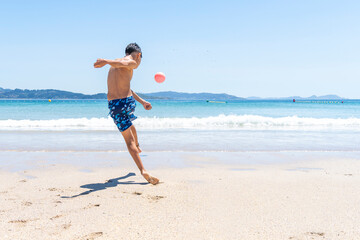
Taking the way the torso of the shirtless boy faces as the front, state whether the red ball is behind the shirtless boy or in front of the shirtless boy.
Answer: in front

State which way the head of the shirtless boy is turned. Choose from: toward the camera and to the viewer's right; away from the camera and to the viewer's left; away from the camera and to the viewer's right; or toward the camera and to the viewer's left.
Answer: away from the camera and to the viewer's right

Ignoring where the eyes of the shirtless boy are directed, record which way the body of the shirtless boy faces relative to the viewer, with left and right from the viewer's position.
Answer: facing away from the viewer and to the right of the viewer
